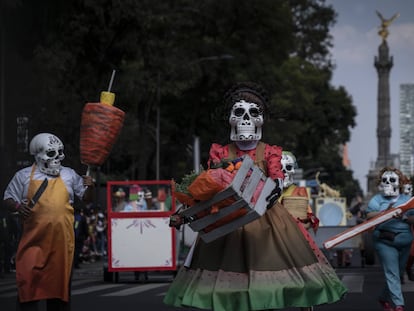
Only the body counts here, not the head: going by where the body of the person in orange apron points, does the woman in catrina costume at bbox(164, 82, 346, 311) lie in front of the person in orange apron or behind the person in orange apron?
in front

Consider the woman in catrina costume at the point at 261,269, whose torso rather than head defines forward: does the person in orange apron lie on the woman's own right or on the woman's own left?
on the woman's own right

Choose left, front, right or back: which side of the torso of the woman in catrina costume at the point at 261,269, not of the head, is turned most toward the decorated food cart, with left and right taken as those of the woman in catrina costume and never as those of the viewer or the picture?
back

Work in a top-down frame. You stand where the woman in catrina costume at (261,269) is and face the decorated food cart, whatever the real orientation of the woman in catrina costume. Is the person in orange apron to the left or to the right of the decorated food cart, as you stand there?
left

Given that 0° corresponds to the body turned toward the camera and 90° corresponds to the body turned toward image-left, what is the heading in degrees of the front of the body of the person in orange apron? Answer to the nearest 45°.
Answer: approximately 315°

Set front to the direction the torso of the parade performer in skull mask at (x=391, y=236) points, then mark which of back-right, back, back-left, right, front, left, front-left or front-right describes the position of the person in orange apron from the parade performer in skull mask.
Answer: front-right

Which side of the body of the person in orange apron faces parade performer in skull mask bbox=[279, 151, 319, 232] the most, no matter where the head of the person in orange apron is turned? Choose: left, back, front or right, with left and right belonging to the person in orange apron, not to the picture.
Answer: left

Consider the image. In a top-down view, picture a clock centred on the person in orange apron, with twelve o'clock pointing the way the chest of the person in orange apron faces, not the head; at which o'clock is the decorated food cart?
The decorated food cart is roughly at 8 o'clock from the person in orange apron.

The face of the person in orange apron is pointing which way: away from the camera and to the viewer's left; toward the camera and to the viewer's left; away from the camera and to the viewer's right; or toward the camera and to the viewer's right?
toward the camera and to the viewer's right

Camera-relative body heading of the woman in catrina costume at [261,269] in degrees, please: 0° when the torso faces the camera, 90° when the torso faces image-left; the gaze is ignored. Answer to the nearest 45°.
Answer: approximately 0°
